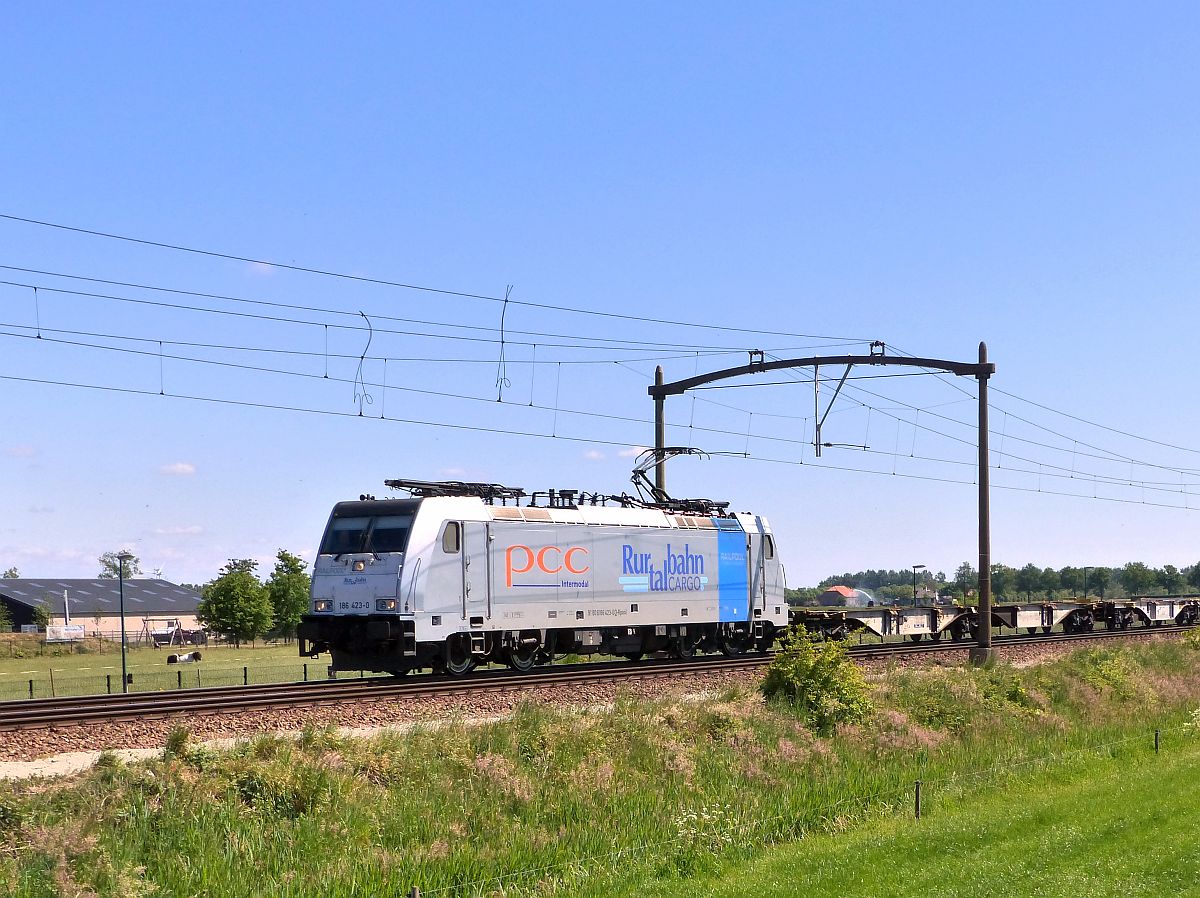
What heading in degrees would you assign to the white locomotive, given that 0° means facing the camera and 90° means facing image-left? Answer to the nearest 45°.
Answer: approximately 45°

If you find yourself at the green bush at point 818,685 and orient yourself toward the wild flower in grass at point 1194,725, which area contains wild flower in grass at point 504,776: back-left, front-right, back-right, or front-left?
back-right

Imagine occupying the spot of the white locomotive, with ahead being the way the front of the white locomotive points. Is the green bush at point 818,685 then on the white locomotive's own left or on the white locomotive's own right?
on the white locomotive's own left

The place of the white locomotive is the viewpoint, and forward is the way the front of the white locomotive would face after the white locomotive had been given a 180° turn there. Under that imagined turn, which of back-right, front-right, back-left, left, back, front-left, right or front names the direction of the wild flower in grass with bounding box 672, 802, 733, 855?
back-right

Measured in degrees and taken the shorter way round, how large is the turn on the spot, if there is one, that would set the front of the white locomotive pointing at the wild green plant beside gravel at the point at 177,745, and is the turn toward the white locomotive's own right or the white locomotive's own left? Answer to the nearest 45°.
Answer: approximately 45° to the white locomotive's own left

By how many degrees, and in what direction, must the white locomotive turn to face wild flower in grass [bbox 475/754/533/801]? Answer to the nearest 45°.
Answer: approximately 45° to its left

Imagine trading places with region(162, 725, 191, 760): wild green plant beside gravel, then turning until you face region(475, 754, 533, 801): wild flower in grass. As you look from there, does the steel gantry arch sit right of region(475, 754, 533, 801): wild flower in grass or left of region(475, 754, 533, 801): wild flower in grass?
left

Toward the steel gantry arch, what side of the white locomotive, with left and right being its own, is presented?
back

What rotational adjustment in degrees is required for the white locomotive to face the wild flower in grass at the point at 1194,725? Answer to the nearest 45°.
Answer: approximately 135° to its left
